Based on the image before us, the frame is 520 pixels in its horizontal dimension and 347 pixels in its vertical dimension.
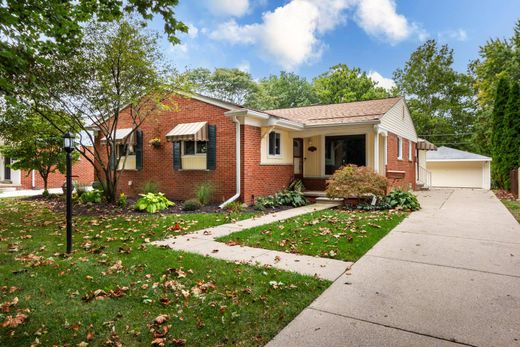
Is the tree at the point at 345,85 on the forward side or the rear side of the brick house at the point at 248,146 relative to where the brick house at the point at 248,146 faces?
on the rear side

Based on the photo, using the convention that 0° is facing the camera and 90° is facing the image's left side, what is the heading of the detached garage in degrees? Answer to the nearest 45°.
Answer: approximately 0°

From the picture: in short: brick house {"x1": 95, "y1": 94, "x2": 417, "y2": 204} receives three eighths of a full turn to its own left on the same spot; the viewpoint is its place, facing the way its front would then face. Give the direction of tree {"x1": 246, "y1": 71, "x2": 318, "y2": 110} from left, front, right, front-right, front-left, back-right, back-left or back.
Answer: left

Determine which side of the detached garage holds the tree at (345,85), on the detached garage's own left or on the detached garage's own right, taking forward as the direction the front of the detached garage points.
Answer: on the detached garage's own right

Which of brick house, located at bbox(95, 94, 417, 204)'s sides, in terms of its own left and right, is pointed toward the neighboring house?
right

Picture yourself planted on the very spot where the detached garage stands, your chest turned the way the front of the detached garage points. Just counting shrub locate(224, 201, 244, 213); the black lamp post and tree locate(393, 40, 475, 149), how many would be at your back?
1

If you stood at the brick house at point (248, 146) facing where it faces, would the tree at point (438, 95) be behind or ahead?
behind

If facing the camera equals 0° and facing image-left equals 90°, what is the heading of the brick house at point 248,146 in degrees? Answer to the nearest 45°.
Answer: approximately 45°

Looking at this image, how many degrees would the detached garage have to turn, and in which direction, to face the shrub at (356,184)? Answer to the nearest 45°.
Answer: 0° — it already faces it

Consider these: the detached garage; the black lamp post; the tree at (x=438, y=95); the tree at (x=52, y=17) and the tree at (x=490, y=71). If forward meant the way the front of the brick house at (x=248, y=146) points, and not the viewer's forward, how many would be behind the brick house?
3

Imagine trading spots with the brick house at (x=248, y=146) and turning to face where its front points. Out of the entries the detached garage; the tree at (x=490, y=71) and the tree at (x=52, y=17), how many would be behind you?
2
